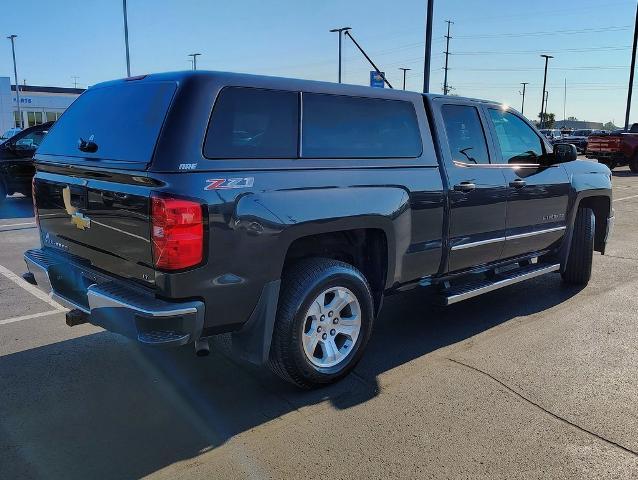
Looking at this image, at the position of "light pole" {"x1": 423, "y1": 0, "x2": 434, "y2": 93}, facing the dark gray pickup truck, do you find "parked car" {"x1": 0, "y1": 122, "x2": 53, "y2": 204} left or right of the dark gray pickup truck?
right

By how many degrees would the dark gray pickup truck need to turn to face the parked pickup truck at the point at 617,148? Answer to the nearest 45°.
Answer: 0° — it already faces it

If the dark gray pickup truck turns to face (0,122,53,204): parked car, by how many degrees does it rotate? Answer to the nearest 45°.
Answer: approximately 90° to its left

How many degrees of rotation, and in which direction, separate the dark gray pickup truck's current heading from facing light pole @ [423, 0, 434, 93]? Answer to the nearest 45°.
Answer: approximately 45° to its left

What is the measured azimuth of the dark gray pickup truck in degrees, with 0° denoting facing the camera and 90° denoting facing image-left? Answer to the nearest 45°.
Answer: approximately 225°

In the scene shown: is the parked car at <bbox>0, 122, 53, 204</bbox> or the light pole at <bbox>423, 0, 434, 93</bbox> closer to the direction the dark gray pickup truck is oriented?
the light pole
